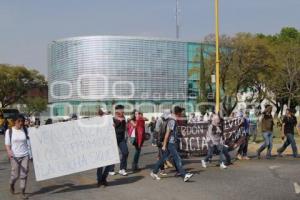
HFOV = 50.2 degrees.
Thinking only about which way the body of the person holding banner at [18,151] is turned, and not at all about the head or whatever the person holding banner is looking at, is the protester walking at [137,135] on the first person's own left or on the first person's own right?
on the first person's own left

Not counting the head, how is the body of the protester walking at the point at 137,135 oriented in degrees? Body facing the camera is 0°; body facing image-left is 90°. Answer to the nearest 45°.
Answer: approximately 45°

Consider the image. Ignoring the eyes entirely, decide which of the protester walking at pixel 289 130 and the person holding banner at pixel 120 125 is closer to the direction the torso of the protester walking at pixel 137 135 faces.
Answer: the person holding banner

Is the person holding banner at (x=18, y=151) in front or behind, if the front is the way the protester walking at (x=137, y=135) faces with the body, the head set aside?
in front

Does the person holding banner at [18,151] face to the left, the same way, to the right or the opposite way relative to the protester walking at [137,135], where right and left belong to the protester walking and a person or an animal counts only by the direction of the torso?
to the left

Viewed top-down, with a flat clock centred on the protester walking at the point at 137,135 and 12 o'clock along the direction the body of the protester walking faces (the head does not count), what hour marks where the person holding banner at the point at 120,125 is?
The person holding banner is roughly at 11 o'clock from the protester walking.

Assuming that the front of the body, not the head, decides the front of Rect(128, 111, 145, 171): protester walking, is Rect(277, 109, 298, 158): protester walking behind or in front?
behind
